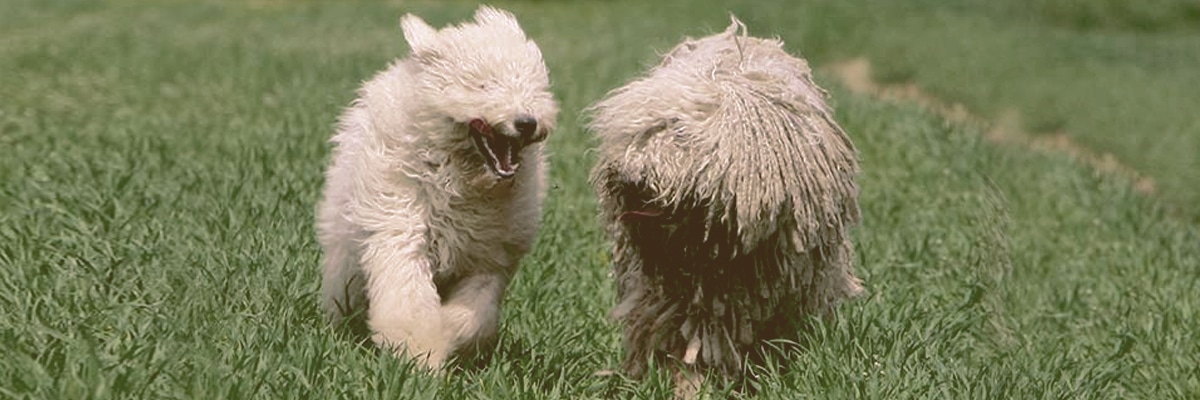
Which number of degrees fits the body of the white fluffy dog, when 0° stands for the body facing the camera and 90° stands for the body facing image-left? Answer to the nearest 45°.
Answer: approximately 315°

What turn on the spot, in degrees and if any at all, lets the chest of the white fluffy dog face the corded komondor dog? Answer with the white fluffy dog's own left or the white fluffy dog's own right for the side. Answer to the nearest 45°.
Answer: approximately 45° to the white fluffy dog's own left
